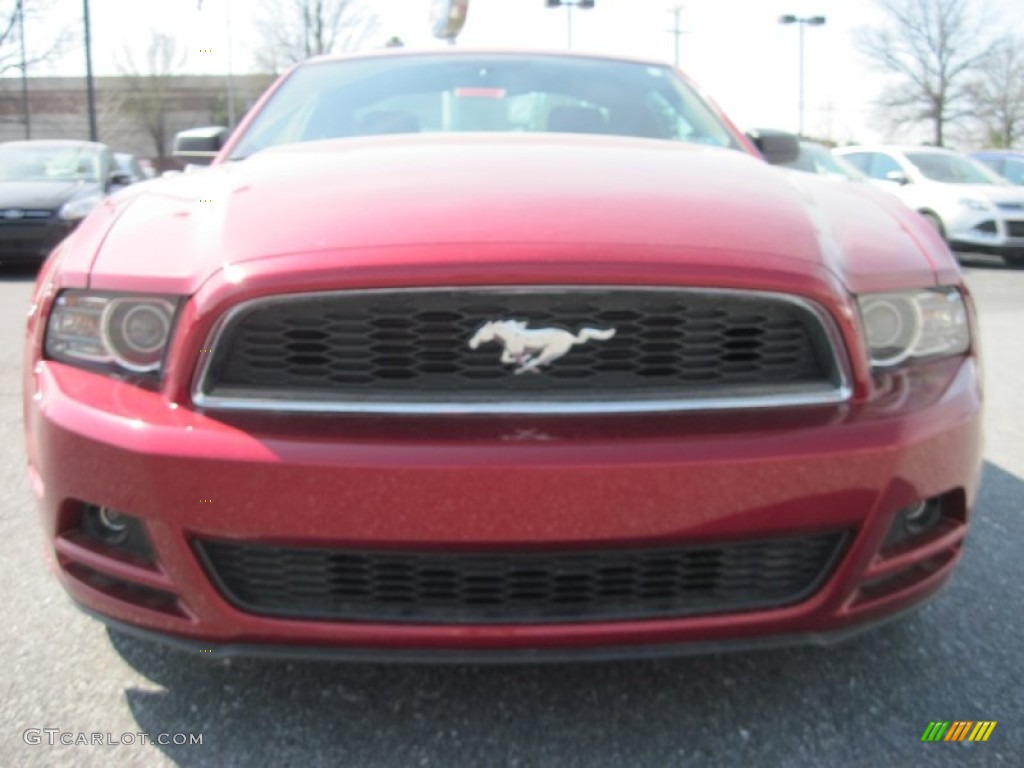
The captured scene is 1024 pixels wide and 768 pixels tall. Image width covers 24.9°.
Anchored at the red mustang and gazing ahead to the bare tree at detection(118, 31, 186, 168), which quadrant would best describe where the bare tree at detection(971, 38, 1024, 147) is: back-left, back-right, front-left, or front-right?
front-right

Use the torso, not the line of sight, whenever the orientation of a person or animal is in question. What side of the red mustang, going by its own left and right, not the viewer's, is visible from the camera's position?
front

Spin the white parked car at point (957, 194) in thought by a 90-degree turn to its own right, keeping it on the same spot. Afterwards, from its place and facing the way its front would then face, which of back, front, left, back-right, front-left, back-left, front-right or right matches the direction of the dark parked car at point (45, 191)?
front

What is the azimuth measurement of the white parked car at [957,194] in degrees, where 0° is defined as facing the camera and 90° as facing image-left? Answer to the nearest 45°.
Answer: approximately 315°

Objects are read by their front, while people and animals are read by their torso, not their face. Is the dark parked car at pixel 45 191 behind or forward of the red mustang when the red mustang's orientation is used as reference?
behind

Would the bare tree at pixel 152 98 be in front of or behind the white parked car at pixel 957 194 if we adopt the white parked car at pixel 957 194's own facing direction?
behind

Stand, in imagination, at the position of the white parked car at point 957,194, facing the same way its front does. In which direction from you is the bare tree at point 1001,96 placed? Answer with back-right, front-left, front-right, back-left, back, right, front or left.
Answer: back-left

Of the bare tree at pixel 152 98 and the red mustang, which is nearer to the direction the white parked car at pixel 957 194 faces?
the red mustang

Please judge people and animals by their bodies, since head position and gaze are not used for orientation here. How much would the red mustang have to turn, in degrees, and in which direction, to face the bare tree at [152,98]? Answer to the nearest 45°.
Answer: approximately 180°

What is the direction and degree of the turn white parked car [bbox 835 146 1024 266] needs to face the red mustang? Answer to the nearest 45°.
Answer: approximately 45° to its right

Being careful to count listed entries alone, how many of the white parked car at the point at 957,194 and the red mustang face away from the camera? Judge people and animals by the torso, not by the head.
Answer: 0

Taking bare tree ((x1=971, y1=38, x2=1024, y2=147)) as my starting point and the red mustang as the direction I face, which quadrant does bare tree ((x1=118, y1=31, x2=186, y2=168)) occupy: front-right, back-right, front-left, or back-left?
front-right
